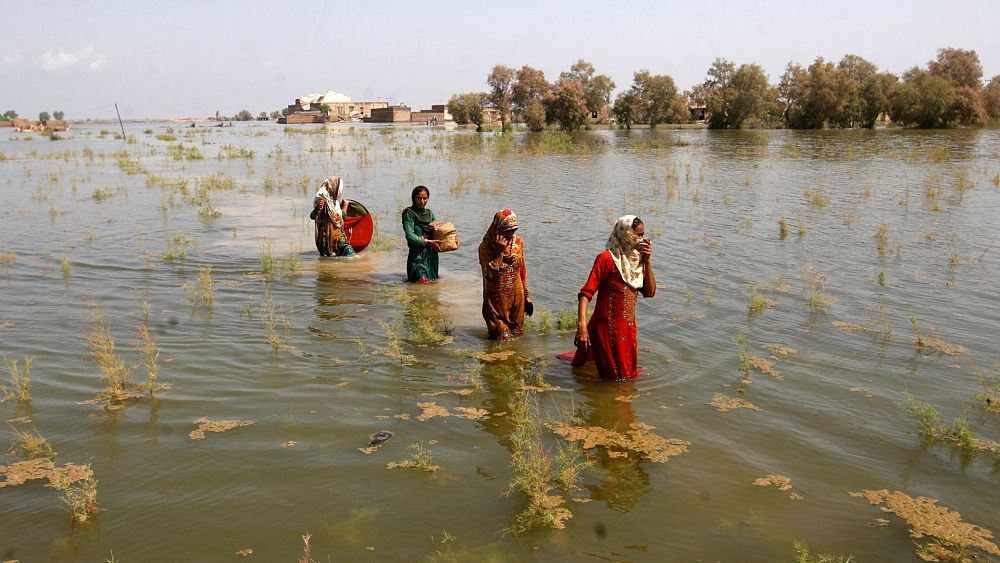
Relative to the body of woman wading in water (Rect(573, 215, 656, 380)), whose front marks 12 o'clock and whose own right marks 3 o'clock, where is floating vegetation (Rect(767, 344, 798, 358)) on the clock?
The floating vegetation is roughly at 9 o'clock from the woman wading in water.

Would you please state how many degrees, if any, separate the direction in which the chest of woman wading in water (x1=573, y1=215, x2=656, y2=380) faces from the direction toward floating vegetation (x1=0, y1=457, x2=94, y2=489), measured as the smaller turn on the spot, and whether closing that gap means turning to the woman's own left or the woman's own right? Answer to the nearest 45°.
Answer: approximately 90° to the woman's own right

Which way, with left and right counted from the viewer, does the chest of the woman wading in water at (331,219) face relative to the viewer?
facing the viewer and to the right of the viewer

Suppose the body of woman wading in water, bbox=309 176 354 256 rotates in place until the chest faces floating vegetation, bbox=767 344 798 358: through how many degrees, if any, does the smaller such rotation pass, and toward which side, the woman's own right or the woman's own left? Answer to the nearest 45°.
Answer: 0° — they already face it

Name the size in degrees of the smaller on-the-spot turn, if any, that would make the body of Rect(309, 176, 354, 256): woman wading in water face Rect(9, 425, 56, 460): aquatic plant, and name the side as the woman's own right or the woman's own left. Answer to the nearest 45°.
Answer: approximately 45° to the woman's own right

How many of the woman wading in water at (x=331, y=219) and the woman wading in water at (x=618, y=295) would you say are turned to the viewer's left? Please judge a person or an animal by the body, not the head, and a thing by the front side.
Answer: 0

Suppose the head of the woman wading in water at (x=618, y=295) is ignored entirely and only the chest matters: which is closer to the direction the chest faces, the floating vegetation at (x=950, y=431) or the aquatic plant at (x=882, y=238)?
the floating vegetation

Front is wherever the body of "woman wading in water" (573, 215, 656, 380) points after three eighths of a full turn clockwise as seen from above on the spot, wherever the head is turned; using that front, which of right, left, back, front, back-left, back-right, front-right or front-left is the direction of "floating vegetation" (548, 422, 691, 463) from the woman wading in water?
left

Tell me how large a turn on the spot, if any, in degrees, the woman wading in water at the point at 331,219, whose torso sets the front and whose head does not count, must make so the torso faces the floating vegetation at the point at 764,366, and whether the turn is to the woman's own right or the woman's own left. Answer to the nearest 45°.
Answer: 0° — they already face it
